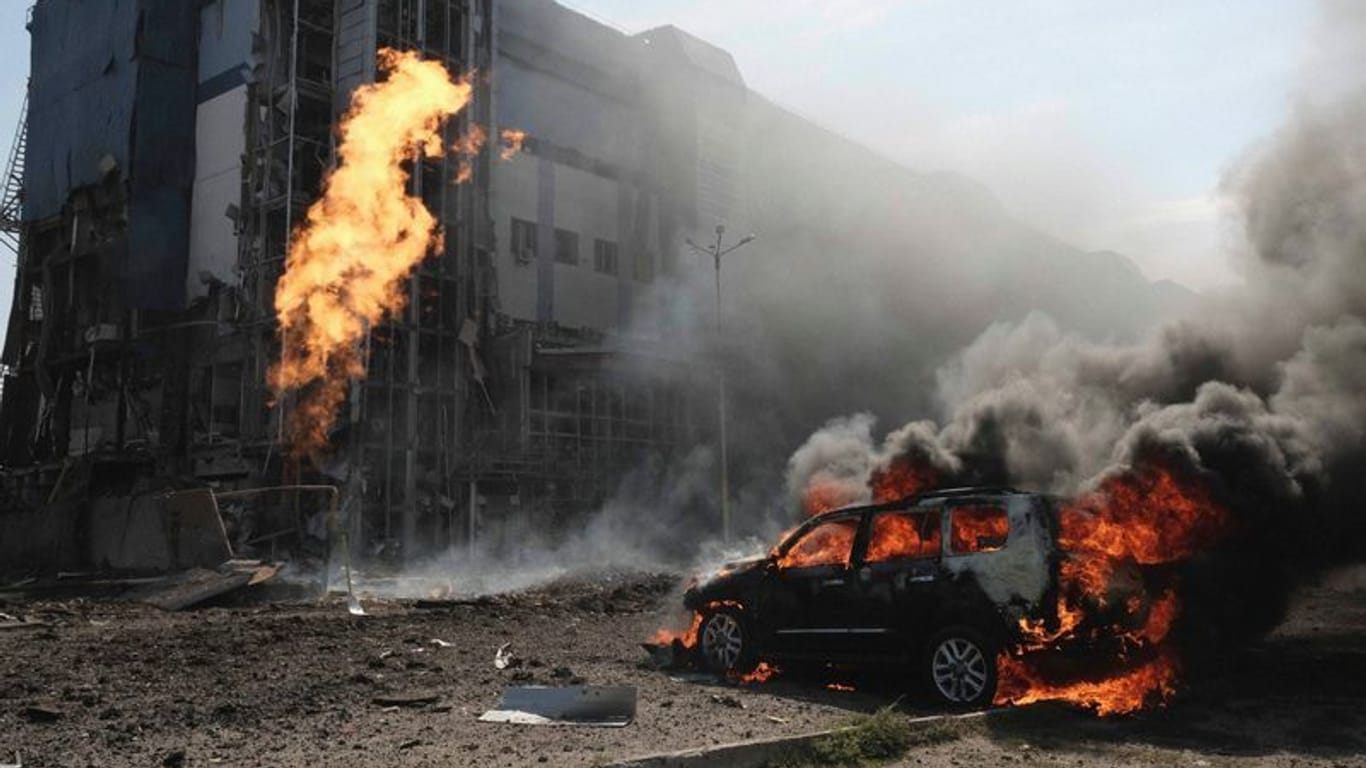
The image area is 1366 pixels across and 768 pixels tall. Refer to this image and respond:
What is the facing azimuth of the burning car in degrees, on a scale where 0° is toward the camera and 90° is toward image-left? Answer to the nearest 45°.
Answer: approximately 135°

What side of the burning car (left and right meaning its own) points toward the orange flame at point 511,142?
front

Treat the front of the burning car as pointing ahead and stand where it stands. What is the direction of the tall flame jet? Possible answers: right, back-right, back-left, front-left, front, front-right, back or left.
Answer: front

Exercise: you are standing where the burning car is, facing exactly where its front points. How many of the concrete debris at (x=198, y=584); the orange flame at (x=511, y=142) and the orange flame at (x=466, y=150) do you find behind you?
0

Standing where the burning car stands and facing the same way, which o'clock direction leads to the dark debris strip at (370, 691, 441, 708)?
The dark debris strip is roughly at 10 o'clock from the burning car.

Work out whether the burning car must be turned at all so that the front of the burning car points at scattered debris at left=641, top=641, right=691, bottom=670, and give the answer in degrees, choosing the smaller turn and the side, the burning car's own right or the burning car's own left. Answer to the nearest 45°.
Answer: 0° — it already faces it

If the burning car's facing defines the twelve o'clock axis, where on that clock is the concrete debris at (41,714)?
The concrete debris is roughly at 10 o'clock from the burning car.

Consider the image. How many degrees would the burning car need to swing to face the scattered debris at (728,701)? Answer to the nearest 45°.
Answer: approximately 90° to its left

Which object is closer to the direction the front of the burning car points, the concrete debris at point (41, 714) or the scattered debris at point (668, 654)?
the scattered debris

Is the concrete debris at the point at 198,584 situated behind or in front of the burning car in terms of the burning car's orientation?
in front

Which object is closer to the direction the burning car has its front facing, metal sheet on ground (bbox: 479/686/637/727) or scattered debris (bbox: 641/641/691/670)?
the scattered debris

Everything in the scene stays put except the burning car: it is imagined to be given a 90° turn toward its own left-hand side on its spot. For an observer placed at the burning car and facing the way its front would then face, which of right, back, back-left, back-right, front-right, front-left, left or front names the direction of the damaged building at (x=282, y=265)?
right

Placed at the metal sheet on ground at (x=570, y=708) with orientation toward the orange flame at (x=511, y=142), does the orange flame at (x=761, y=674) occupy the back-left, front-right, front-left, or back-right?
front-right

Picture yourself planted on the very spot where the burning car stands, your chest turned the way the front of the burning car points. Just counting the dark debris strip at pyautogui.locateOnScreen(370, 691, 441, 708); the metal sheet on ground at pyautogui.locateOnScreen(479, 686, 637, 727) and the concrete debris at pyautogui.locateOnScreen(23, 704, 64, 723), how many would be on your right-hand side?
0

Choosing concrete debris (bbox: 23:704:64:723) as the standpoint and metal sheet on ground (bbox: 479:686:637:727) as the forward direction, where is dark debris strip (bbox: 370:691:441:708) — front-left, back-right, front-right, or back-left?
front-left
